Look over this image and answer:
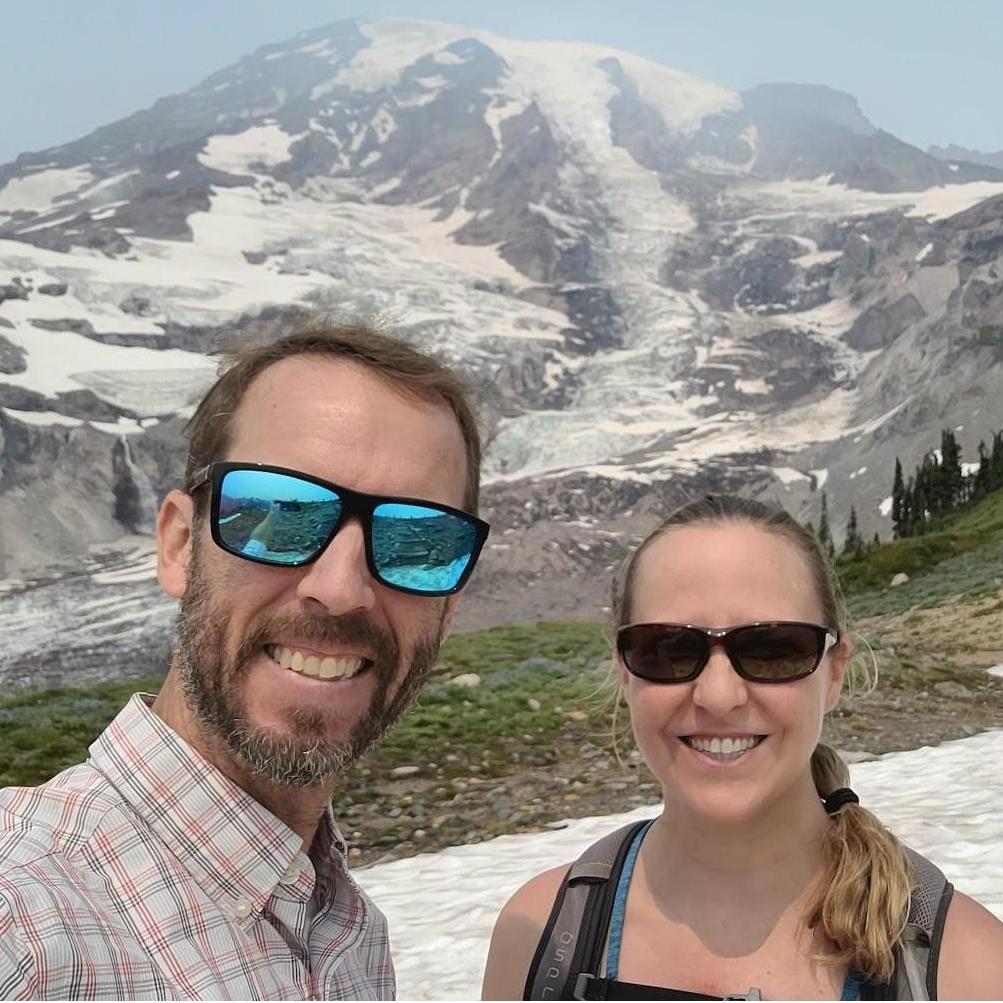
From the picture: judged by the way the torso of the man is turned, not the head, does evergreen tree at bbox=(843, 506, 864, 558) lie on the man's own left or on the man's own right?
on the man's own left

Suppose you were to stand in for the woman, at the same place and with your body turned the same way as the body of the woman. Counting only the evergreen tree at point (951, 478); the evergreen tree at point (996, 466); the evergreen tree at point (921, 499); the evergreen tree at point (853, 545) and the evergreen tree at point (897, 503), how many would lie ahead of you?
0

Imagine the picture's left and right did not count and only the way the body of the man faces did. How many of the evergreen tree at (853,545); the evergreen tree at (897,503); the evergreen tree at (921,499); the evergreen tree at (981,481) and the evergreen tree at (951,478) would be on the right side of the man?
0

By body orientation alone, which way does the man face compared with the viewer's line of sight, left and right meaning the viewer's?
facing the viewer and to the right of the viewer

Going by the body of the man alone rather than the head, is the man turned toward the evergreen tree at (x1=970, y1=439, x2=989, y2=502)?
no

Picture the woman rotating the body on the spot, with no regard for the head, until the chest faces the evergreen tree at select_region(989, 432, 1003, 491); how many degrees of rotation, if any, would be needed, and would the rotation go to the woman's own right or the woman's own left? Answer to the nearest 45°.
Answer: approximately 180°

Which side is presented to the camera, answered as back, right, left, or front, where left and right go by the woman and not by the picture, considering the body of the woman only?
front

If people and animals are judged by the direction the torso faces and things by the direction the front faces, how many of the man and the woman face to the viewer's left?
0

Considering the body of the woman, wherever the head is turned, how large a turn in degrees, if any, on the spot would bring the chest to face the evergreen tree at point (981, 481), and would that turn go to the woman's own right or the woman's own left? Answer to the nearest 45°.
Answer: approximately 180°

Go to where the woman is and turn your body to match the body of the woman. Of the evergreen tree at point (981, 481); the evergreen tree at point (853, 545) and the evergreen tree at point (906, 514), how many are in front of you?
0

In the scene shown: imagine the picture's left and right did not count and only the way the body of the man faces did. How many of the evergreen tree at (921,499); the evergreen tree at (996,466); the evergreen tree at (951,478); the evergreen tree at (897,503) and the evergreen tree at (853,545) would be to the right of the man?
0

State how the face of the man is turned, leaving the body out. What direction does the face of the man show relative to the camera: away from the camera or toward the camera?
toward the camera
